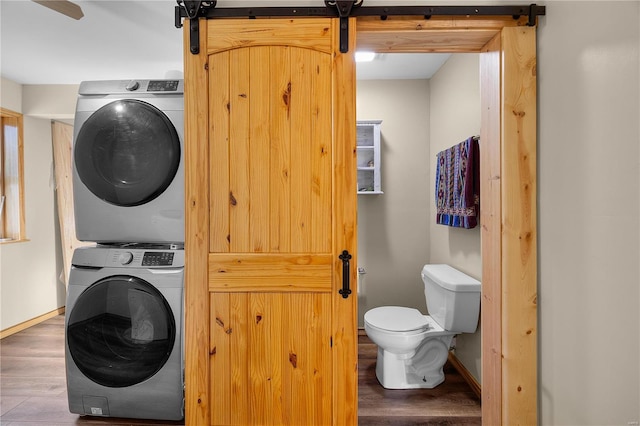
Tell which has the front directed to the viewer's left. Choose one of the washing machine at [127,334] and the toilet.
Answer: the toilet

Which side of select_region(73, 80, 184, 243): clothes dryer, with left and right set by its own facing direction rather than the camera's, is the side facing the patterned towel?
left

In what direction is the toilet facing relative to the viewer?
to the viewer's left

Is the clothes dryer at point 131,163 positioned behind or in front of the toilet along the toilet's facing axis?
in front

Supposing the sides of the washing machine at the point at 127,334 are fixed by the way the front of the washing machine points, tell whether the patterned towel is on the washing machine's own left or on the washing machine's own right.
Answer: on the washing machine's own left

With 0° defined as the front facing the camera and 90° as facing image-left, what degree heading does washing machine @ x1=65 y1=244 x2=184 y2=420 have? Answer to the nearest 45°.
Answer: approximately 0°

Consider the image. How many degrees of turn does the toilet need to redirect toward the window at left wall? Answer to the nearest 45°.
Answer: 0° — it already faces it

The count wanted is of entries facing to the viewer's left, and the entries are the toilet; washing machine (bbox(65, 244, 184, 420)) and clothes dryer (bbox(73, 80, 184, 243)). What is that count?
1

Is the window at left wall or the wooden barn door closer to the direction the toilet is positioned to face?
the window at left wall
